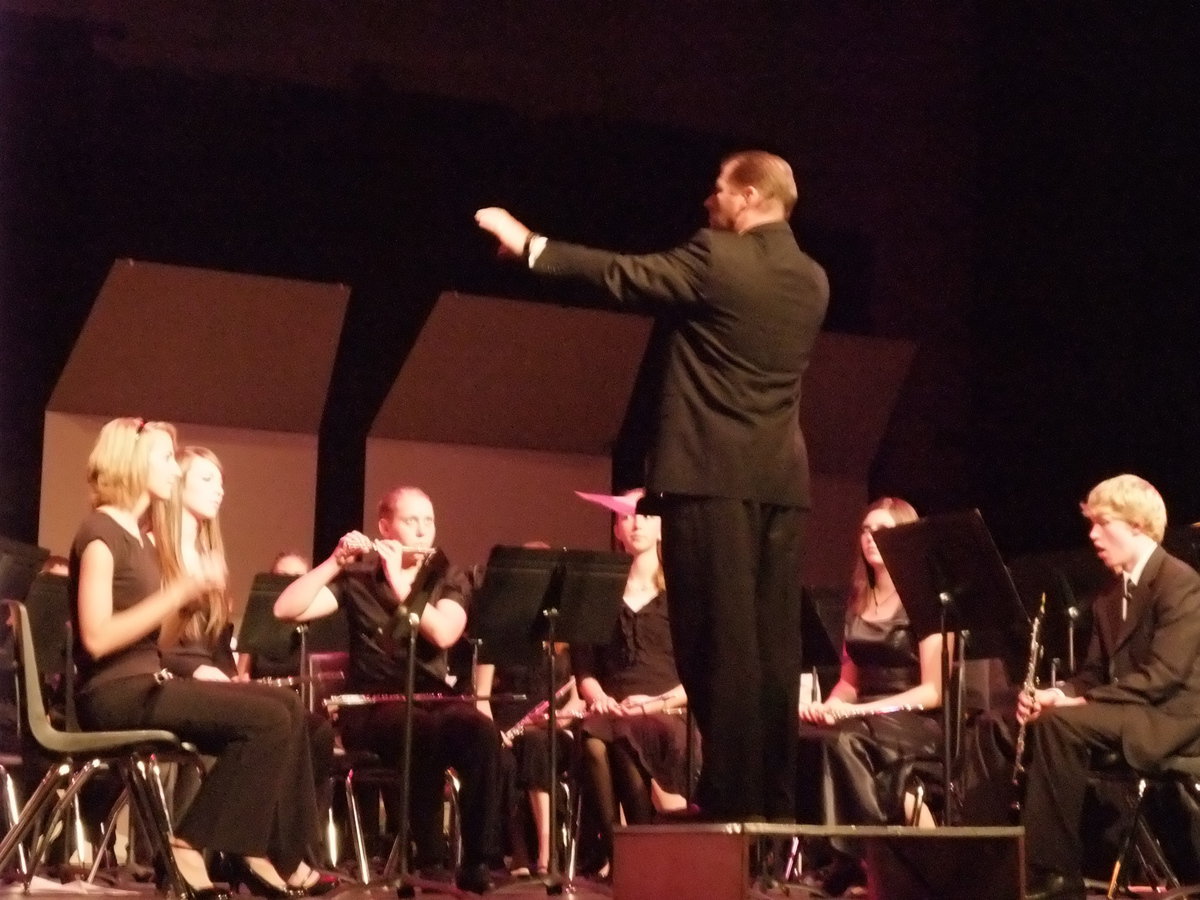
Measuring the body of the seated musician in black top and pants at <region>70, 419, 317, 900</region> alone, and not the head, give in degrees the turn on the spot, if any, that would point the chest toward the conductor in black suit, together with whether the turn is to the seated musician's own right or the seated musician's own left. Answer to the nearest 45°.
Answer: approximately 45° to the seated musician's own right

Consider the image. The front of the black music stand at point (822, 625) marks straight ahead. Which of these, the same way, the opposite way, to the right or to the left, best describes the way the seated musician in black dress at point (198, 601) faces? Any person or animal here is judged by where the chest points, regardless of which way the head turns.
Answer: to the right

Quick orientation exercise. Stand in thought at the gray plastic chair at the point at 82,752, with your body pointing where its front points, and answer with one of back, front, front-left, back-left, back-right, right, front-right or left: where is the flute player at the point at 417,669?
front-left

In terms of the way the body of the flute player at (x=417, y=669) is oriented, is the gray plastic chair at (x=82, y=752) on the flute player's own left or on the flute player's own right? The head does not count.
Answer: on the flute player's own right

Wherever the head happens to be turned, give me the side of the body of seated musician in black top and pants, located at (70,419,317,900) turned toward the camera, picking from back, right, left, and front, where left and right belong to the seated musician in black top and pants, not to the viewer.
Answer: right

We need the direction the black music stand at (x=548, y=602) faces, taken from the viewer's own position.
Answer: facing away from the viewer

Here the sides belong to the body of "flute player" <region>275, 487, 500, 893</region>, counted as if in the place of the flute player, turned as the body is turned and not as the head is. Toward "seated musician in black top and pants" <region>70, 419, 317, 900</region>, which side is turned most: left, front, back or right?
right

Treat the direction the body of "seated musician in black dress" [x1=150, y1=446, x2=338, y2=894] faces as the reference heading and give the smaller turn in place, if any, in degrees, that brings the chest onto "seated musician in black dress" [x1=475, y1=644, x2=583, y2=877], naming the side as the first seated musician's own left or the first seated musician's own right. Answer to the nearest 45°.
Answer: approximately 45° to the first seated musician's own left

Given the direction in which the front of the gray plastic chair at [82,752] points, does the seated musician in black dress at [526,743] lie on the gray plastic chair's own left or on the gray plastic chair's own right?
on the gray plastic chair's own left

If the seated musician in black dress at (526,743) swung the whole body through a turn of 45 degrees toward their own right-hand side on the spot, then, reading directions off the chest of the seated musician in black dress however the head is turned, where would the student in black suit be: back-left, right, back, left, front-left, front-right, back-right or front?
left

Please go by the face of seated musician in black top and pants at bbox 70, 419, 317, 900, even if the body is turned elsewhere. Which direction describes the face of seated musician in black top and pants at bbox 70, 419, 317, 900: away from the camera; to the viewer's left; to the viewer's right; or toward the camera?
to the viewer's right

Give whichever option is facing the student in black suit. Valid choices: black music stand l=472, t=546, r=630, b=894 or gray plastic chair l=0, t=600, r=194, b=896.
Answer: the gray plastic chair

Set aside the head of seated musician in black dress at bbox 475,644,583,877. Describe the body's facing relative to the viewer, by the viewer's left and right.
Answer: facing the viewer

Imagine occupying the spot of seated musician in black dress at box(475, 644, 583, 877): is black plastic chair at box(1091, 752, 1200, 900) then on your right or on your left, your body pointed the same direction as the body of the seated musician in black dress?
on your left

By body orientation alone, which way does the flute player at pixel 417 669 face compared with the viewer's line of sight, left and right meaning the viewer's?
facing the viewer and to the right of the viewer

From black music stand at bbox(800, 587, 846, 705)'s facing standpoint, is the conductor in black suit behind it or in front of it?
behind

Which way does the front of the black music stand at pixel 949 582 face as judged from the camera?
facing away from the viewer and to the right of the viewer

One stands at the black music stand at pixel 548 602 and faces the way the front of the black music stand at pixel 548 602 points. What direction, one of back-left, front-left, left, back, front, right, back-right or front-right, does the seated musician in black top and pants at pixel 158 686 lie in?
back-left

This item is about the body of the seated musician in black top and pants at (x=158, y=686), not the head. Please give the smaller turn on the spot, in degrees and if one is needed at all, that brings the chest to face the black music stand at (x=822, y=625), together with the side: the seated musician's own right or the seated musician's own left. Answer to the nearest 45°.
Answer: approximately 45° to the seated musician's own left
